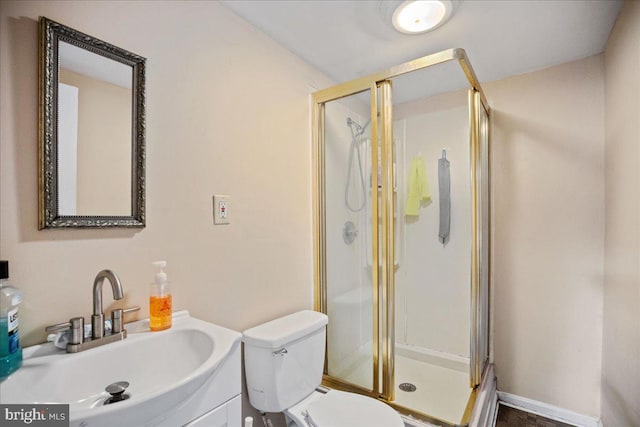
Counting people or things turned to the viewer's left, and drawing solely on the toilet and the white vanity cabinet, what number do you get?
0

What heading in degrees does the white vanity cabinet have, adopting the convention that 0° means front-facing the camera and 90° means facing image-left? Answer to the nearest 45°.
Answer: approximately 315°

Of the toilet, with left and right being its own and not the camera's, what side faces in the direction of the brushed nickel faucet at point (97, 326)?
right

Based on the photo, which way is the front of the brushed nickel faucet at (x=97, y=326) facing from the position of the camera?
facing the viewer and to the right of the viewer

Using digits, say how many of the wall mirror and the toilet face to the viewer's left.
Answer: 0
